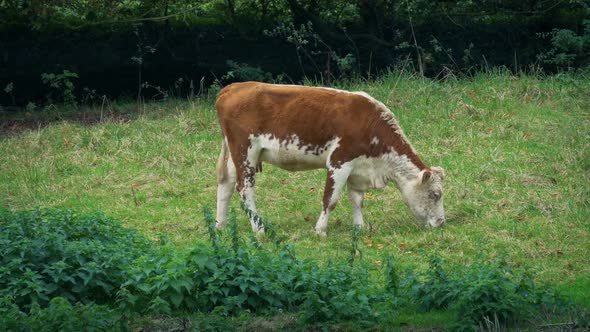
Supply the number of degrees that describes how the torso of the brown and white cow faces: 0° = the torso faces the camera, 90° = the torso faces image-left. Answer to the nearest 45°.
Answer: approximately 270°

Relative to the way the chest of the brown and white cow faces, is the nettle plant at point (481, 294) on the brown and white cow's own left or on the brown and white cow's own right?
on the brown and white cow's own right

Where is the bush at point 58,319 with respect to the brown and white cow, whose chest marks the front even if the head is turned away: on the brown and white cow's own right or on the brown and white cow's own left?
on the brown and white cow's own right

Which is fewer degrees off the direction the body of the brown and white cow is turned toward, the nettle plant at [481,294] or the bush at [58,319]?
the nettle plant

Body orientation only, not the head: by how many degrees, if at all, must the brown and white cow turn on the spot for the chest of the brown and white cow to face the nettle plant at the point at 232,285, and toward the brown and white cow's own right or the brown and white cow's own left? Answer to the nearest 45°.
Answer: approximately 90° to the brown and white cow's own right
